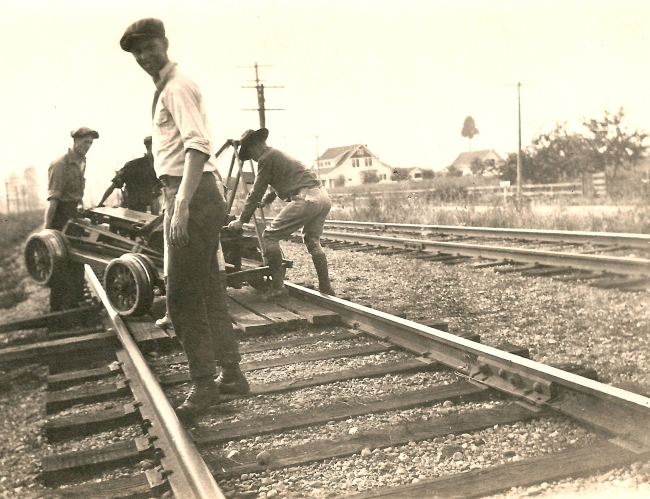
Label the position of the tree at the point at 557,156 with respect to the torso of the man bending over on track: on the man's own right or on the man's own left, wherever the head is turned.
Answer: on the man's own right

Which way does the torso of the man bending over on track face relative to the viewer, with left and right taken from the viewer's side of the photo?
facing to the left of the viewer

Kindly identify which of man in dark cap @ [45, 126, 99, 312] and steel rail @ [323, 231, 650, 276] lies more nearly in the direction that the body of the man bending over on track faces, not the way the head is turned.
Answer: the man in dark cap

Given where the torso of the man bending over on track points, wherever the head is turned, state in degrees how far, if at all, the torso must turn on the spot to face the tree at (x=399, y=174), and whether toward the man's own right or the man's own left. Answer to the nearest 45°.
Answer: approximately 90° to the man's own right

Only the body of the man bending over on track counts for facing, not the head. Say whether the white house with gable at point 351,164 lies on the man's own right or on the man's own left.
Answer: on the man's own right

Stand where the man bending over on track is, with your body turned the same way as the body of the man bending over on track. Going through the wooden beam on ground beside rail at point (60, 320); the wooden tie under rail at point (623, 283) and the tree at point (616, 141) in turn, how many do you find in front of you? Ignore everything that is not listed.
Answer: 1

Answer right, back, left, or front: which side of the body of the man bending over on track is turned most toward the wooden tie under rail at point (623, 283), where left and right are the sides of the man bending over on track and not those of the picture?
back

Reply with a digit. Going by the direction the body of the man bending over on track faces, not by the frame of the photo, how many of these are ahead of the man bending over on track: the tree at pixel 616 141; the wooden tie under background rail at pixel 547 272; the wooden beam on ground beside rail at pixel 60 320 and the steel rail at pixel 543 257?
1

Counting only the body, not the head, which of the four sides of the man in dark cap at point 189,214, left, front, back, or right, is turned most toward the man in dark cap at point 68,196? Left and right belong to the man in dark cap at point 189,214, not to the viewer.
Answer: right

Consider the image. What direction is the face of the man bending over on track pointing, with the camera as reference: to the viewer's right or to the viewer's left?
to the viewer's left

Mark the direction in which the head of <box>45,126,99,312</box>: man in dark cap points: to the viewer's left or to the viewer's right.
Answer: to the viewer's right

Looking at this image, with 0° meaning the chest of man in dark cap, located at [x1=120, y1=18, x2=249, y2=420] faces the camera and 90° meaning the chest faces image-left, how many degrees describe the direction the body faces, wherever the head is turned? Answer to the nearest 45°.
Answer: approximately 90°

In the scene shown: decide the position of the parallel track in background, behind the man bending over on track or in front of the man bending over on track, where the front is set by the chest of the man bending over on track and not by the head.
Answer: behind
